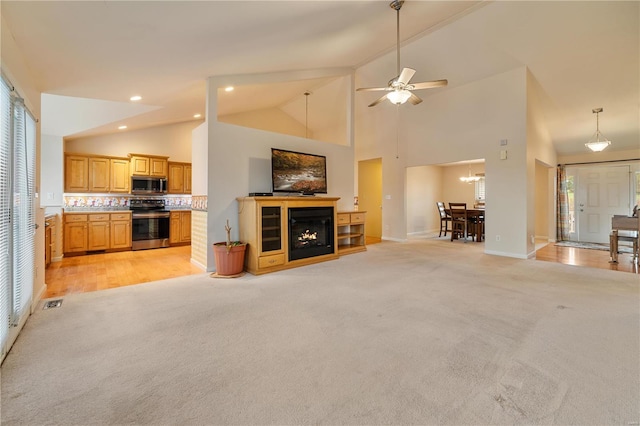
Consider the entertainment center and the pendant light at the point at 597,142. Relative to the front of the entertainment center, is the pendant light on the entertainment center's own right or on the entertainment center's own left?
on the entertainment center's own left

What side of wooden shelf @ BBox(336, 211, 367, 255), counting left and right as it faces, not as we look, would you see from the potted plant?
right

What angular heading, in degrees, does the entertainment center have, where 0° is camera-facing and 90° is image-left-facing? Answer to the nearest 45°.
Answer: approximately 315°

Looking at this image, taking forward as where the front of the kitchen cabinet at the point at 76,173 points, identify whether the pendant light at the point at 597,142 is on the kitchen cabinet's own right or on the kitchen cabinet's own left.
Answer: on the kitchen cabinet's own left

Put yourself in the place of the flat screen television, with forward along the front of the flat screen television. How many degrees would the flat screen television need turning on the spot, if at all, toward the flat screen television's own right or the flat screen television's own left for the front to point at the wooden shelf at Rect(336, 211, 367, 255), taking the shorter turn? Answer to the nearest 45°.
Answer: approximately 90° to the flat screen television's own left

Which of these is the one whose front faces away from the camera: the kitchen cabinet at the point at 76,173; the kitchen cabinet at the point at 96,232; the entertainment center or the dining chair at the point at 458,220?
the dining chair

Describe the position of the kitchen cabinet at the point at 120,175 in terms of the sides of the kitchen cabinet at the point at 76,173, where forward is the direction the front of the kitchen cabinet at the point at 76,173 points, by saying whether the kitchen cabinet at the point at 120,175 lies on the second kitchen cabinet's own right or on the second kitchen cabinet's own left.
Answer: on the second kitchen cabinet's own left

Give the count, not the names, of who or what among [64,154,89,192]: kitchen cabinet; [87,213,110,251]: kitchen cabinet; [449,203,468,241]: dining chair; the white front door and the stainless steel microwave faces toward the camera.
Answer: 4

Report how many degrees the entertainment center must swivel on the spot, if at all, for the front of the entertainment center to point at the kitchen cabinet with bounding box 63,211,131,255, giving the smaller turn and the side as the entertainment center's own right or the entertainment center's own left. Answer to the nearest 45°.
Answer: approximately 135° to the entertainment center's own right

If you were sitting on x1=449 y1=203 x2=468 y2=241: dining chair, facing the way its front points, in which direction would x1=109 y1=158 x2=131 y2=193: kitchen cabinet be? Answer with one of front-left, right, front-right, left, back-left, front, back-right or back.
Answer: back-left

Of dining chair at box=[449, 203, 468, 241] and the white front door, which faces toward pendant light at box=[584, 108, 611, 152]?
the white front door
